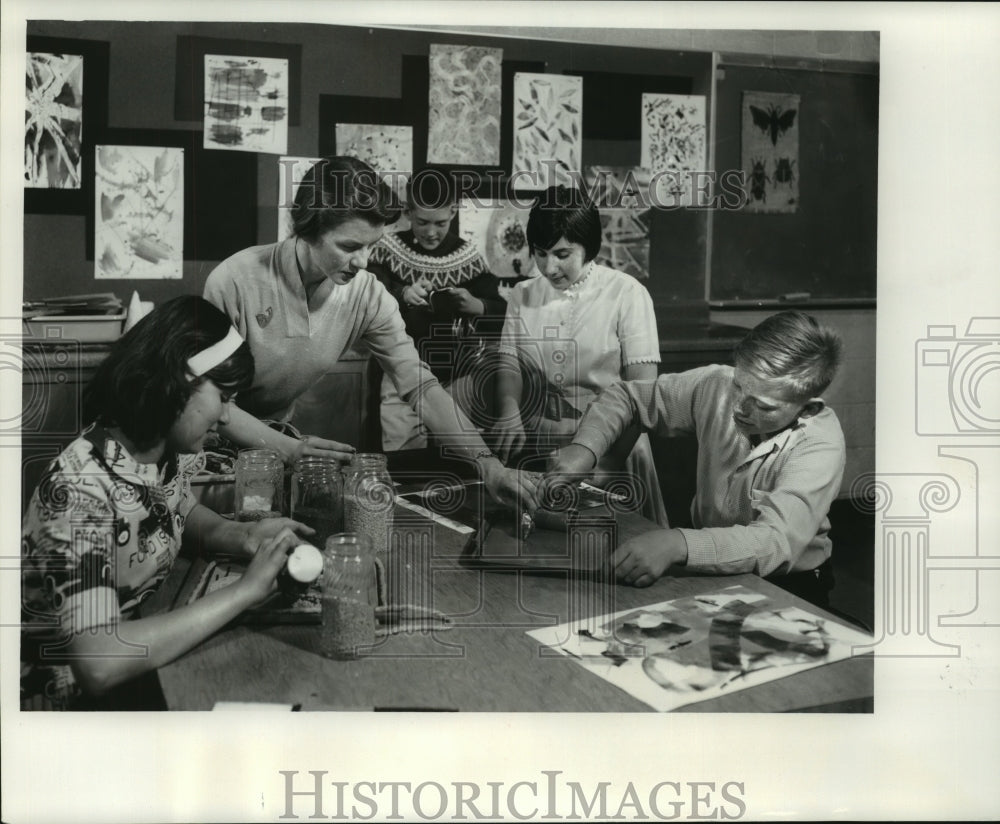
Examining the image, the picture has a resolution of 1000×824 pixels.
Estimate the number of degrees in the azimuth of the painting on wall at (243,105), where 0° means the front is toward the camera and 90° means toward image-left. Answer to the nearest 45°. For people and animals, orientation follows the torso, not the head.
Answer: approximately 0°

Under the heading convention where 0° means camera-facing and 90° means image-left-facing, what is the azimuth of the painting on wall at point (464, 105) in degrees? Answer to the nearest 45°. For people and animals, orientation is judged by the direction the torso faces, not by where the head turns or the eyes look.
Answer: approximately 0°

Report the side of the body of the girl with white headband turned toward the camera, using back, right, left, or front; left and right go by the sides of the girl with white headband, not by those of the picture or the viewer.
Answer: right

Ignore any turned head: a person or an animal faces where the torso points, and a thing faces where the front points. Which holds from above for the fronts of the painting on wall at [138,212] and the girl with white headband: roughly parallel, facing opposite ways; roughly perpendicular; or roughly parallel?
roughly perpendicular
